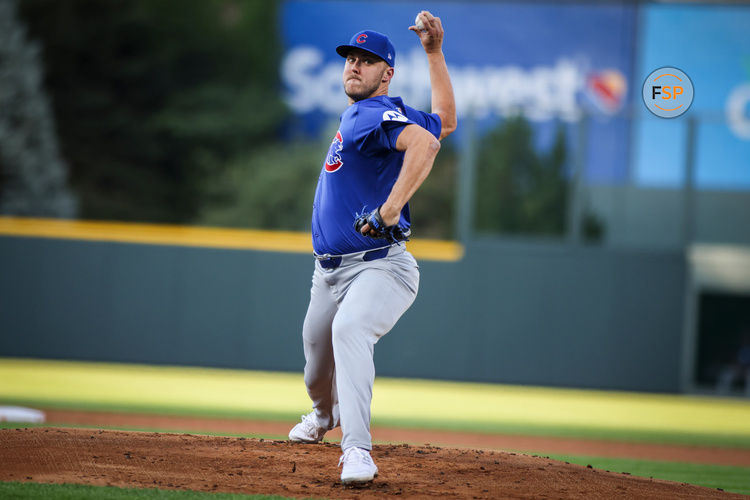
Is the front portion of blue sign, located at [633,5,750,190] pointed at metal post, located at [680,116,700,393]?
yes

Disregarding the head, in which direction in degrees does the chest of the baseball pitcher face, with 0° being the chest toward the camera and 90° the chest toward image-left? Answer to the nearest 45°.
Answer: approximately 45°

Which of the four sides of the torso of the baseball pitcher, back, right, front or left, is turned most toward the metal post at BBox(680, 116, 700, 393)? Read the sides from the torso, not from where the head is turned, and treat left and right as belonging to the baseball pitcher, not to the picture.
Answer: back

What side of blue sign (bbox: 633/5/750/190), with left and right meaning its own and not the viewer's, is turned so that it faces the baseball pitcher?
front

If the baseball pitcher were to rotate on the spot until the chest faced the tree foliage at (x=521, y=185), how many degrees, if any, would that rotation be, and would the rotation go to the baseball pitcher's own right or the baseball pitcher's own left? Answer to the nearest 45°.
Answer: approximately 135° to the baseball pitcher's own right

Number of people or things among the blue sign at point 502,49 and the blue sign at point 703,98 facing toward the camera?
2

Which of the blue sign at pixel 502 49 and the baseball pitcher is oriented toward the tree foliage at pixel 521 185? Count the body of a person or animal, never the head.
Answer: the blue sign

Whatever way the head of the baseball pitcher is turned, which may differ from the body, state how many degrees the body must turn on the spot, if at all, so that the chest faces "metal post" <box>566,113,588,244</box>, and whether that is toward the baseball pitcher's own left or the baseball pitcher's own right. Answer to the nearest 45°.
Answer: approximately 135° to the baseball pitcher's own right

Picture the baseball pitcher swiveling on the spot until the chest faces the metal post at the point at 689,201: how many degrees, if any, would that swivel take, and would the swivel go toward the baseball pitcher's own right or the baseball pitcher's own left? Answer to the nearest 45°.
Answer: approximately 180°

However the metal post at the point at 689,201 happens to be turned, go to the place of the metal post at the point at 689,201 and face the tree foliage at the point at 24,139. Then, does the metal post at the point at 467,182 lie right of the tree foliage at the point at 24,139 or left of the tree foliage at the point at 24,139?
left

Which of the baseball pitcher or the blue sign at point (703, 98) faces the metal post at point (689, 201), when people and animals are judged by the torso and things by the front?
the blue sign

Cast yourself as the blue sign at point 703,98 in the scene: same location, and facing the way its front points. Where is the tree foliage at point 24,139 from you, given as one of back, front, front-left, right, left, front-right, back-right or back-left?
right

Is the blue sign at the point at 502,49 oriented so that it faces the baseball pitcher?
yes

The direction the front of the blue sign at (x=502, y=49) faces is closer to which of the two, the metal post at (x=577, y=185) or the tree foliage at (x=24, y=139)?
the metal post
